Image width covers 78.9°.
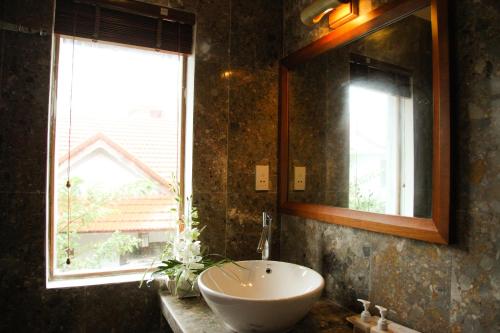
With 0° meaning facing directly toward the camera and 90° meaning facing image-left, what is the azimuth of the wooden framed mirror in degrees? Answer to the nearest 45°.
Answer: approximately 45°

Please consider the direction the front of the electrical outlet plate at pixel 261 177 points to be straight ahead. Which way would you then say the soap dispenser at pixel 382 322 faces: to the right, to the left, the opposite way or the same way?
to the right

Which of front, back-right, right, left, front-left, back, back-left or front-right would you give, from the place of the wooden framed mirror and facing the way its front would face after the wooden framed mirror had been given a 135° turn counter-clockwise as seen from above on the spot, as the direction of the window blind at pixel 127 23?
back

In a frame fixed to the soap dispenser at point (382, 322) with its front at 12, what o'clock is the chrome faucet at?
The chrome faucet is roughly at 1 o'clock from the soap dispenser.

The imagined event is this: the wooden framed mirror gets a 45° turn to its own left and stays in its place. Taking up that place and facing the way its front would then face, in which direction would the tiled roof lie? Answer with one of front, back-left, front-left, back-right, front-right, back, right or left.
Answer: right

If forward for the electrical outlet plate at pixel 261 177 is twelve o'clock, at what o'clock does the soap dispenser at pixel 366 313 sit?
The soap dispenser is roughly at 11 o'clock from the electrical outlet plate.

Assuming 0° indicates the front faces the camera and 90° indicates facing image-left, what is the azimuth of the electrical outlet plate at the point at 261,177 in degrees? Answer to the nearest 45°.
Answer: approximately 0°

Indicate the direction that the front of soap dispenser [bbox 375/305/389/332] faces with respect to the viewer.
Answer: facing to the left of the viewer

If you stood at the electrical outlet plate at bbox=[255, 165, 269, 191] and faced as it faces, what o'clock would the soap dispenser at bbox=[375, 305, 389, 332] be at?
The soap dispenser is roughly at 11 o'clock from the electrical outlet plate.
